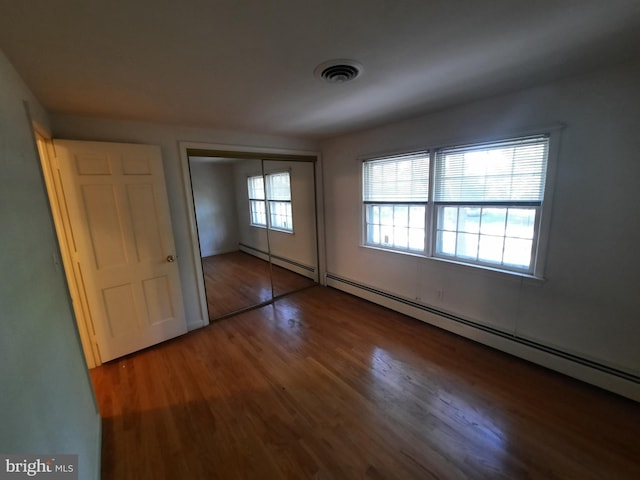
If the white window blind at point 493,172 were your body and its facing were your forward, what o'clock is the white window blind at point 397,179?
the white window blind at point 397,179 is roughly at 2 o'clock from the white window blind at point 493,172.

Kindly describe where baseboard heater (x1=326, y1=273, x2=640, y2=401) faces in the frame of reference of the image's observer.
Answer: facing the viewer and to the left of the viewer

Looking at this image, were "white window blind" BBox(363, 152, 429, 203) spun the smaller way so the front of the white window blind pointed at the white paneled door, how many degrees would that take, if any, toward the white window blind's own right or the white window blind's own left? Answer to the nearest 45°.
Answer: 0° — it already faces it

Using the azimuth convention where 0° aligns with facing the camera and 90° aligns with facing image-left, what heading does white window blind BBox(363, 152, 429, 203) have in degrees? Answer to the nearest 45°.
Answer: approximately 45°

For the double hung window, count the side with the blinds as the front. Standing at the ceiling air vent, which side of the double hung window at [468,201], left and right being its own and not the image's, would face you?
front

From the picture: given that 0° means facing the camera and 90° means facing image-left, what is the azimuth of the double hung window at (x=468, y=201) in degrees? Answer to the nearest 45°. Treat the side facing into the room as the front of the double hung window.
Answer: approximately 45°

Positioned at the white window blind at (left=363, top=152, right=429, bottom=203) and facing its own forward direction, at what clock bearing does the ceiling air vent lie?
The ceiling air vent is roughly at 11 o'clock from the white window blind.

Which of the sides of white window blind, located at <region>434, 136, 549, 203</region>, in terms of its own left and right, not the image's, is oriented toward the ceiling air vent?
front
